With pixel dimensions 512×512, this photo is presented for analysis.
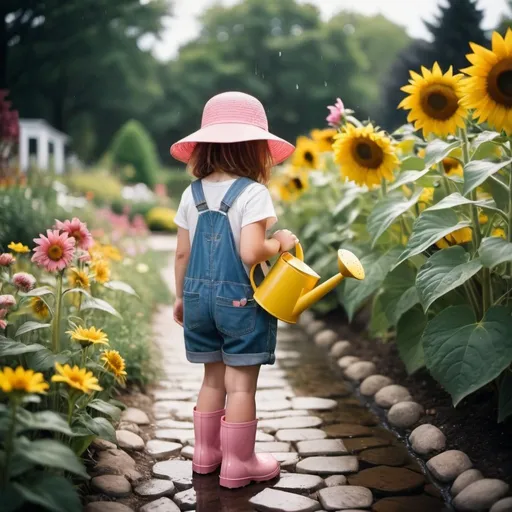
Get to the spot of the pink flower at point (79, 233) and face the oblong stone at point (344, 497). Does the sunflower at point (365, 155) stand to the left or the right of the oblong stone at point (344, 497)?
left

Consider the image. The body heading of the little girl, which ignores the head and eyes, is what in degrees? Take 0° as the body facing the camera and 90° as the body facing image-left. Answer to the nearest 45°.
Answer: approximately 225°

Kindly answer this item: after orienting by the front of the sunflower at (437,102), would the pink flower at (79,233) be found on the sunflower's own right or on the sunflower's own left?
on the sunflower's own right

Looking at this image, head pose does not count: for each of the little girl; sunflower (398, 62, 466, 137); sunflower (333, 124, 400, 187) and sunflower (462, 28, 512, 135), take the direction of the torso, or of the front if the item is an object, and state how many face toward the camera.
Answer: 3

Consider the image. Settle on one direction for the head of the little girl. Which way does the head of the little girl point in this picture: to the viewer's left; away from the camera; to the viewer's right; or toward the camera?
away from the camera

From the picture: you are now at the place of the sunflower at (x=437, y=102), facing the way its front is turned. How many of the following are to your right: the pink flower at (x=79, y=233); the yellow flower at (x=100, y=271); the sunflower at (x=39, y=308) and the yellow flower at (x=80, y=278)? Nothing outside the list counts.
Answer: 4

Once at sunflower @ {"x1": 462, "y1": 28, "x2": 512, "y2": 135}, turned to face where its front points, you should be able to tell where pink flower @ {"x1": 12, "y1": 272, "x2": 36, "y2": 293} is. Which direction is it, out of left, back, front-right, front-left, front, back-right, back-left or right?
right

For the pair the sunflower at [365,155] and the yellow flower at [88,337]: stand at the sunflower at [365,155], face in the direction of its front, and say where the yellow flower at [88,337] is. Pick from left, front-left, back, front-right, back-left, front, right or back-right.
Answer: front-right
